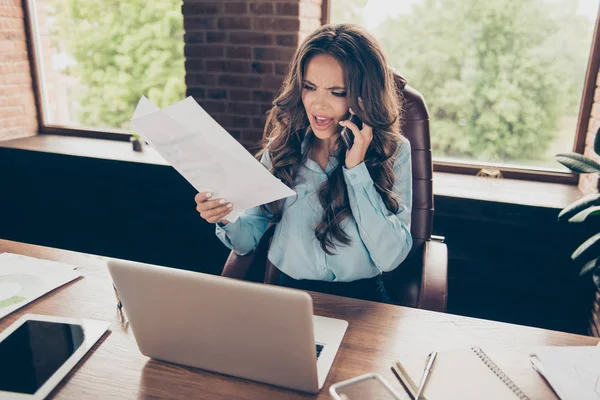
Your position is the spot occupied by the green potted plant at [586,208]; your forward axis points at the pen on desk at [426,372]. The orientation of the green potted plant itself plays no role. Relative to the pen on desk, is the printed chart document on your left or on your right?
right

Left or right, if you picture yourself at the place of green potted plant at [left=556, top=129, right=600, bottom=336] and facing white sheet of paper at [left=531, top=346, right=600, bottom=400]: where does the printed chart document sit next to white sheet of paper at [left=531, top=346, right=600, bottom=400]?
right

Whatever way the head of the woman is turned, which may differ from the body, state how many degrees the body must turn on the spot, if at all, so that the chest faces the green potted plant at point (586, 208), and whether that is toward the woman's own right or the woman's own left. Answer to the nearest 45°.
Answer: approximately 135° to the woman's own left

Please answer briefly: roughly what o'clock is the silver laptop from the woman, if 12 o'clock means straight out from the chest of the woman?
The silver laptop is roughly at 11 o'clock from the woman.

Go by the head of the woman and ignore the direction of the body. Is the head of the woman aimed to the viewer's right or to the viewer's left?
to the viewer's left

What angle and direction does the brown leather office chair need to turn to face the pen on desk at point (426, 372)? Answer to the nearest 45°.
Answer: approximately 45° to its left

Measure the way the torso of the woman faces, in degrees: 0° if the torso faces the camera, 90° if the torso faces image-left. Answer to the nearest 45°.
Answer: approximately 45°
